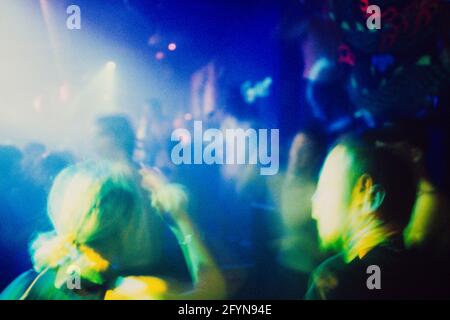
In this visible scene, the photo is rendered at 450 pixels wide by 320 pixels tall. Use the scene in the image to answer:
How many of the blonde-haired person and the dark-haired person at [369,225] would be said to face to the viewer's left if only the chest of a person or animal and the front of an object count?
1

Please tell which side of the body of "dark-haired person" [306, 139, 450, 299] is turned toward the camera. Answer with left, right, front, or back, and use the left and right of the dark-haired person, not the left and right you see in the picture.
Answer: left

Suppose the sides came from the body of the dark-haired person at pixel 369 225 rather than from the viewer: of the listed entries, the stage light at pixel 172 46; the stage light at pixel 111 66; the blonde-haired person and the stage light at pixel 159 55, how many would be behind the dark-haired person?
0

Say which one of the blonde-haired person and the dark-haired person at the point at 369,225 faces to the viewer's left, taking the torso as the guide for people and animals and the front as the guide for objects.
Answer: the dark-haired person

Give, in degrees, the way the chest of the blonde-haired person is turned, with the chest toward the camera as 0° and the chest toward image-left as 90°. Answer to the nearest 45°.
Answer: approximately 225°

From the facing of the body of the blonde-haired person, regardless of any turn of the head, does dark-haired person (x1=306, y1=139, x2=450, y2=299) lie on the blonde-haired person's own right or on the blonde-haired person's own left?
on the blonde-haired person's own right

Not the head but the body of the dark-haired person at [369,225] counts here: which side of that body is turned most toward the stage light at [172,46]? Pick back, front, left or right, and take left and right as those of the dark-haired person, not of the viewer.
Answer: front

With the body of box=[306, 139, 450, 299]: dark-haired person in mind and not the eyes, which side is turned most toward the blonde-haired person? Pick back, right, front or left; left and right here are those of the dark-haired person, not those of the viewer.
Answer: front

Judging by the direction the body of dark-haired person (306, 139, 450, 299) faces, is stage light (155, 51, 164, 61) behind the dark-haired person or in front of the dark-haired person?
in front

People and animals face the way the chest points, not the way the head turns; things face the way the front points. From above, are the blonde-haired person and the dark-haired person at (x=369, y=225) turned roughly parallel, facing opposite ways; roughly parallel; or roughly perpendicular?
roughly perpendicular

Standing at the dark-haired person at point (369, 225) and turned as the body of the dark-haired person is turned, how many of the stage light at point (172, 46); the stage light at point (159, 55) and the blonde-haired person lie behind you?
0
